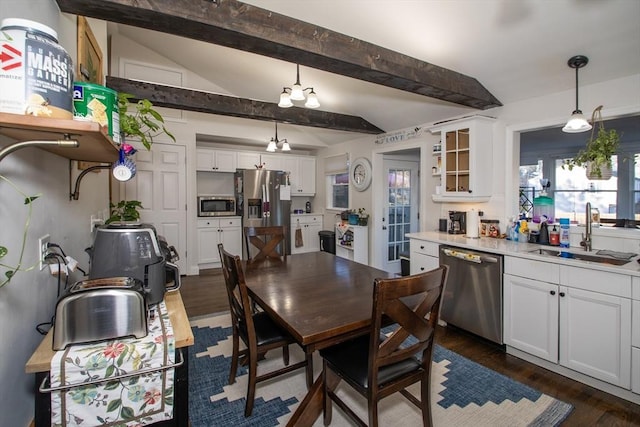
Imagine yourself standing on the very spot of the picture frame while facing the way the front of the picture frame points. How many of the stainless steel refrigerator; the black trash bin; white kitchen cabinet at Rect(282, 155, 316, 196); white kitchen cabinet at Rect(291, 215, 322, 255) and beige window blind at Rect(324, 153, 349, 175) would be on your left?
5

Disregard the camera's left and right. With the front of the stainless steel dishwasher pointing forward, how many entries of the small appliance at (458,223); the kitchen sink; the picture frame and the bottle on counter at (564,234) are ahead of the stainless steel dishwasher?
1

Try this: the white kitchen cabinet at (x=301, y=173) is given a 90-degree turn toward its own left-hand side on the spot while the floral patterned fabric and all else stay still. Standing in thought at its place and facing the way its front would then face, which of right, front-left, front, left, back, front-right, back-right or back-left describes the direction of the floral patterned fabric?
right

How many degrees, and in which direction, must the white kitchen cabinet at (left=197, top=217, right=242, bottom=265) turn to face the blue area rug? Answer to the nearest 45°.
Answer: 0° — it already faces it

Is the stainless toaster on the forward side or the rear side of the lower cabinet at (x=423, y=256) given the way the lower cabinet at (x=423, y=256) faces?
on the forward side

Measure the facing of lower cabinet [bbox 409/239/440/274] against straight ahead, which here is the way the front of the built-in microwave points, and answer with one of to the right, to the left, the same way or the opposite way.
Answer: to the right

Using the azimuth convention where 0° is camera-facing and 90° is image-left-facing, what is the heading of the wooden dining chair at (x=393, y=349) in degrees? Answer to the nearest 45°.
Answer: approximately 135°

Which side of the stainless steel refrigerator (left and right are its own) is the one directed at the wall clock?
left

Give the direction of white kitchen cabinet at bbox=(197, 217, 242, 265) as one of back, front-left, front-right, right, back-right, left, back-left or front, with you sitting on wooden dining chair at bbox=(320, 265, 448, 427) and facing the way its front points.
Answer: front

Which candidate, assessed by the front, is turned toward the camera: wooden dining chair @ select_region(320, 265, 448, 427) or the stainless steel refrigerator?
the stainless steel refrigerator

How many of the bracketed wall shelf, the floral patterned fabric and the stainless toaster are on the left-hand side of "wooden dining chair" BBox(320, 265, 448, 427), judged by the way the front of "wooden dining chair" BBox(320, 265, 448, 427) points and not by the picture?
3

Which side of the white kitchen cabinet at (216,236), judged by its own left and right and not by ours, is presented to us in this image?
front

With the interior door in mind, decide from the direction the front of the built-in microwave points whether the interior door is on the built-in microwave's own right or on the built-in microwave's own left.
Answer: on the built-in microwave's own right

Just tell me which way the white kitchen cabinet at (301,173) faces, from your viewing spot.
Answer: facing the viewer

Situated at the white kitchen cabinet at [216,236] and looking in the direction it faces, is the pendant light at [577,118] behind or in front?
in front

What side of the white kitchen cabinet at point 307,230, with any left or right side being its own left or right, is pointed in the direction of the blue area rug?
front

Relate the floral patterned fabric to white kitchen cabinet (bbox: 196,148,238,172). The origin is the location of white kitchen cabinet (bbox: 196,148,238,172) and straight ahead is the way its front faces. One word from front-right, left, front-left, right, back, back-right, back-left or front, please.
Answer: front

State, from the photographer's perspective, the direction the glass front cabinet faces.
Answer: facing the viewer and to the left of the viewer

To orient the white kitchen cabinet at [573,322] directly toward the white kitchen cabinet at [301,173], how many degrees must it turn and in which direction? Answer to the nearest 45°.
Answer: approximately 90° to its right

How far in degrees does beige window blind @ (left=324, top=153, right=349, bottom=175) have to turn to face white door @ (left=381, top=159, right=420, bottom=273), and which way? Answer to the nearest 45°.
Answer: approximately 90° to its left
